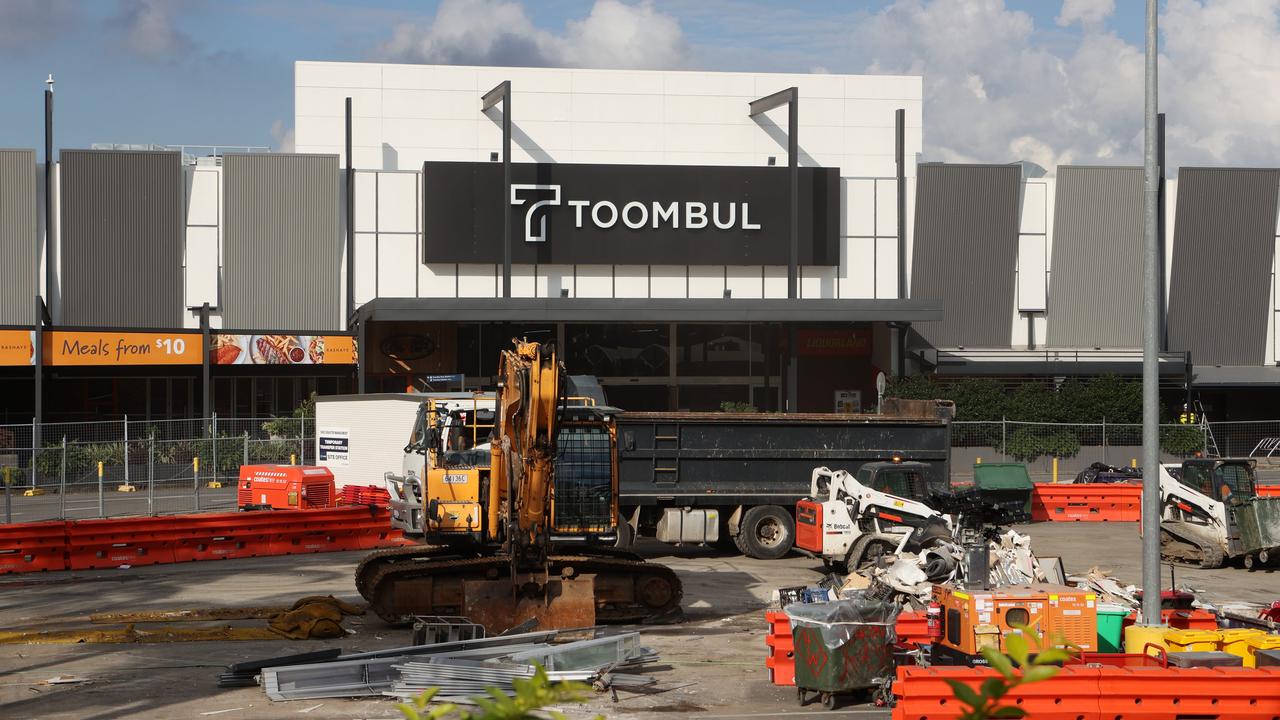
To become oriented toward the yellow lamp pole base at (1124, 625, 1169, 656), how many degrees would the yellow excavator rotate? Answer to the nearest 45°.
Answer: approximately 45° to its left

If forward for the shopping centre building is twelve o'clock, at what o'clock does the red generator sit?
The red generator is roughly at 12 o'clock from the shopping centre building.

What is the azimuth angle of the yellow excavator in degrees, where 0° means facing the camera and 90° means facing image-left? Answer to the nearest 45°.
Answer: approximately 0°

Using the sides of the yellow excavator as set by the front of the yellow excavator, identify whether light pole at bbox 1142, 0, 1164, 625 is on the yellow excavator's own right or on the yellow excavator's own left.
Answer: on the yellow excavator's own left

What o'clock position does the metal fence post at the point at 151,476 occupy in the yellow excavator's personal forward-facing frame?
The metal fence post is roughly at 5 o'clock from the yellow excavator.

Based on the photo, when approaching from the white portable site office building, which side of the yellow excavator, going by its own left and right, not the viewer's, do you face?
back

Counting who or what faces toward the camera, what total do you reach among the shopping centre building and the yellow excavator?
2

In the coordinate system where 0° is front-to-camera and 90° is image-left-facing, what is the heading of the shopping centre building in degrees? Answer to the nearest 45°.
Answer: approximately 0°

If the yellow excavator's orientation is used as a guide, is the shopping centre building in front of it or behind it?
behind
